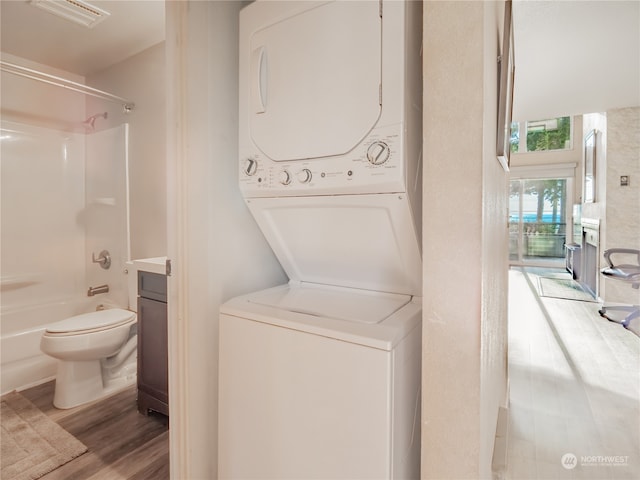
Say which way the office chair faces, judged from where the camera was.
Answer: facing to the left of the viewer

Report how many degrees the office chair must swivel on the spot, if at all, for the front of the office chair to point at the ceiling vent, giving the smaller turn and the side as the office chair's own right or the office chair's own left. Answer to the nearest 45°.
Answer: approximately 45° to the office chair's own left

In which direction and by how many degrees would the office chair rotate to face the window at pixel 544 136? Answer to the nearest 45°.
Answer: approximately 90° to its right

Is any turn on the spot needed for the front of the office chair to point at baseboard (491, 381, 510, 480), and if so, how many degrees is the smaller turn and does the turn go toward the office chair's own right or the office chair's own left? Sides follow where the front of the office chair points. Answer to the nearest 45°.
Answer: approximately 90° to the office chair's own left

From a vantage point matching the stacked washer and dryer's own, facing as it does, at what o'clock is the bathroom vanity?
The bathroom vanity is roughly at 3 o'clock from the stacked washer and dryer.

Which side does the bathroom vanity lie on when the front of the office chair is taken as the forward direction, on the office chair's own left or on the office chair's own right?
on the office chair's own left

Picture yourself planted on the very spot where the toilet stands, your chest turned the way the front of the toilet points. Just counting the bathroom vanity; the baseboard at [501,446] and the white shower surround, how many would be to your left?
2

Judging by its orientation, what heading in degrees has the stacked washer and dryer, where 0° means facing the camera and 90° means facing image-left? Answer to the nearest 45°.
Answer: approximately 45°
